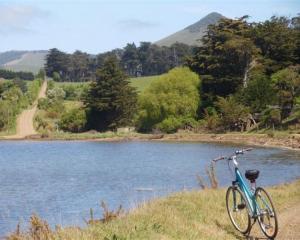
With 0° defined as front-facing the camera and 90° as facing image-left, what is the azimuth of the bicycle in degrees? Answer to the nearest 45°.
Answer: approximately 135°
